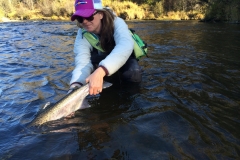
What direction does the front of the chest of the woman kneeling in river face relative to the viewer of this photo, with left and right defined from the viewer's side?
facing the viewer and to the left of the viewer

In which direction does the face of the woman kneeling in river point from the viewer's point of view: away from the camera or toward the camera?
toward the camera
